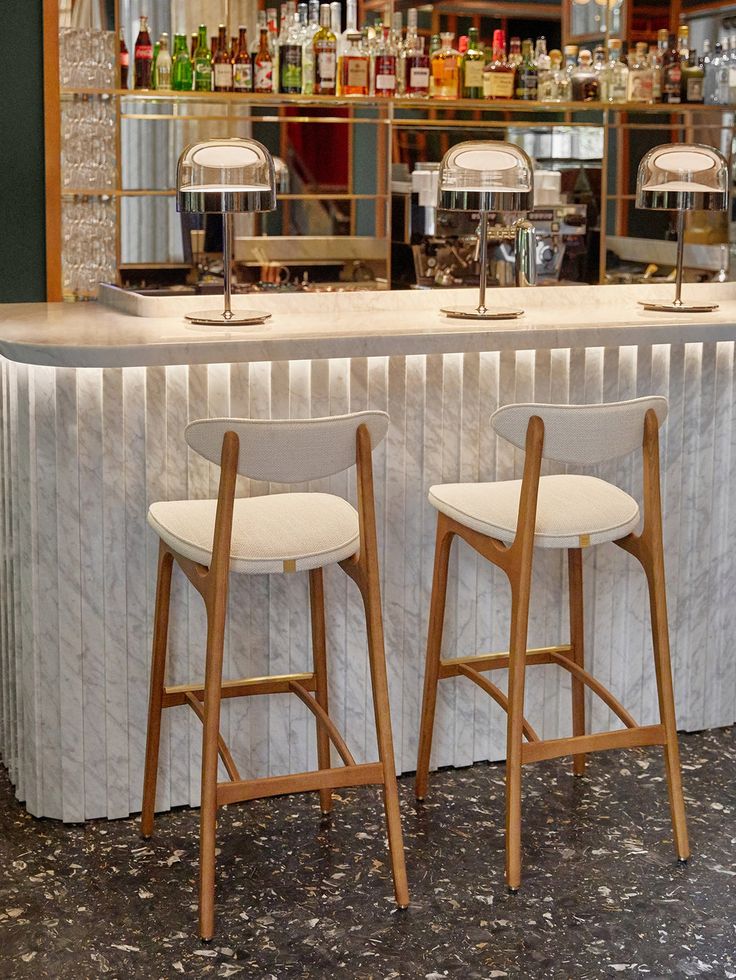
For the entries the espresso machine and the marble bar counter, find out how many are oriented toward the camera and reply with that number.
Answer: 2

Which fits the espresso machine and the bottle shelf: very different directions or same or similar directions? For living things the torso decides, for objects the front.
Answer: same or similar directions

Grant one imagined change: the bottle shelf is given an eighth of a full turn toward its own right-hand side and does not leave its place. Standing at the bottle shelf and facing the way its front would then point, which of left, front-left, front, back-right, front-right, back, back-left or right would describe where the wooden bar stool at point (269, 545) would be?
front-left

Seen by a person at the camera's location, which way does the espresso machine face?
facing the viewer

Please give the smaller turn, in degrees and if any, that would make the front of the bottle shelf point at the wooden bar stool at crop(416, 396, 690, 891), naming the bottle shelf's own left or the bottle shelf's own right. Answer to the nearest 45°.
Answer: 0° — it already faces it

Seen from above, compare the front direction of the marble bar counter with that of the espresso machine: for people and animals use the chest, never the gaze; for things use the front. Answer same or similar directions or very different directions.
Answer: same or similar directions

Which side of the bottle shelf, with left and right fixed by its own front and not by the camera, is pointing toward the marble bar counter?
front

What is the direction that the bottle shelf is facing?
toward the camera

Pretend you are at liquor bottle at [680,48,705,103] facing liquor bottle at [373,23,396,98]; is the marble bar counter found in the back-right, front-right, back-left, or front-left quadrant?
front-left

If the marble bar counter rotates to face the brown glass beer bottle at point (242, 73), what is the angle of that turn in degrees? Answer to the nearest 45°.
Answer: approximately 180°

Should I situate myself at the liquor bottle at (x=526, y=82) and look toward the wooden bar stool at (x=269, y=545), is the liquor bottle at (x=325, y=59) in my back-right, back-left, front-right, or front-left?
front-right

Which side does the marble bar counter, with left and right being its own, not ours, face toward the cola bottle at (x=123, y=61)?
back

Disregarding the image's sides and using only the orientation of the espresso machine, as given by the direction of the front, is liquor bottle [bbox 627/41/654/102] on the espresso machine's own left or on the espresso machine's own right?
on the espresso machine's own left

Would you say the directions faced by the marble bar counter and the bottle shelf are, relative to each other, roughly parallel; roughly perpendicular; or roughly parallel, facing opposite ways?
roughly parallel
